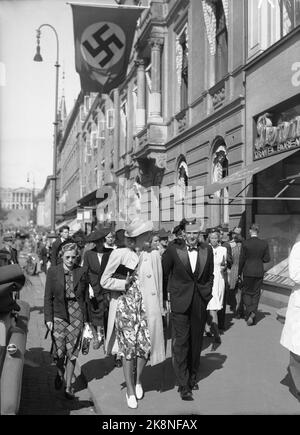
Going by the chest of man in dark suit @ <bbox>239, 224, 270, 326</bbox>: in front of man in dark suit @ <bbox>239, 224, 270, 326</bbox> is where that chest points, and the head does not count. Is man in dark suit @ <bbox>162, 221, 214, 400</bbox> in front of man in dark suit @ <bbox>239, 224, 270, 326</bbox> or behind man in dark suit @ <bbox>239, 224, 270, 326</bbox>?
behind

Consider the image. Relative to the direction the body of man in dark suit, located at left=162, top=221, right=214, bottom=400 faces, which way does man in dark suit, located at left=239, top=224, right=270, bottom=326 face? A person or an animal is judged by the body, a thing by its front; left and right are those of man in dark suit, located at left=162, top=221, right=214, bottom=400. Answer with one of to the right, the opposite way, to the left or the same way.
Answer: the opposite way

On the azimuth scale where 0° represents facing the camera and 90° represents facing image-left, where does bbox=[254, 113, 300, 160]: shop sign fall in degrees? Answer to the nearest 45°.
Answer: approximately 45°

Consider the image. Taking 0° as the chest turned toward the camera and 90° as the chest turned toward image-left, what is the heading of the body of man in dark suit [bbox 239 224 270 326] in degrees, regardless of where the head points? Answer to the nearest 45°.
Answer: approximately 180°

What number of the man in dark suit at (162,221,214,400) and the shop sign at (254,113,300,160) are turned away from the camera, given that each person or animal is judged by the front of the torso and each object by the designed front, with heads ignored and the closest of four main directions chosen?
0

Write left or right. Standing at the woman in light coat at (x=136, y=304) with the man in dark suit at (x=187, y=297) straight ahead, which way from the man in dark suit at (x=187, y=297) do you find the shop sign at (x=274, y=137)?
left

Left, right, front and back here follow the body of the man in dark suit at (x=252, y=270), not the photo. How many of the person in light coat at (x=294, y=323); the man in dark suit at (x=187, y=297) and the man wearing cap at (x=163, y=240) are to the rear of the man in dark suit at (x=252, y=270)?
2

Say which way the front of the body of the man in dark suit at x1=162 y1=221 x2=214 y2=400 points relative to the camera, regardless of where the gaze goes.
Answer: toward the camera

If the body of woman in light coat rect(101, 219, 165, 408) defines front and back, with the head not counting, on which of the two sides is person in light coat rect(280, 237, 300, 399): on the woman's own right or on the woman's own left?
on the woman's own left

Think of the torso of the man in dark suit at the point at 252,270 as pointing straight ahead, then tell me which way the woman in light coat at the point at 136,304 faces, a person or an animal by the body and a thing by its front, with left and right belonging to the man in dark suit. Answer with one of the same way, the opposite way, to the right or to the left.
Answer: the opposite way

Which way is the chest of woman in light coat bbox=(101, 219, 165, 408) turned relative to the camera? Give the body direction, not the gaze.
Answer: toward the camera

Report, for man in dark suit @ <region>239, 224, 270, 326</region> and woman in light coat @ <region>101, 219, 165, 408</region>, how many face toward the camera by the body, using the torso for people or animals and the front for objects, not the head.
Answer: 1

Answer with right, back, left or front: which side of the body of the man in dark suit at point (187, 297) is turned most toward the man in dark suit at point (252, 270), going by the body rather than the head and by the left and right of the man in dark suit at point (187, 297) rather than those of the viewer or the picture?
back
